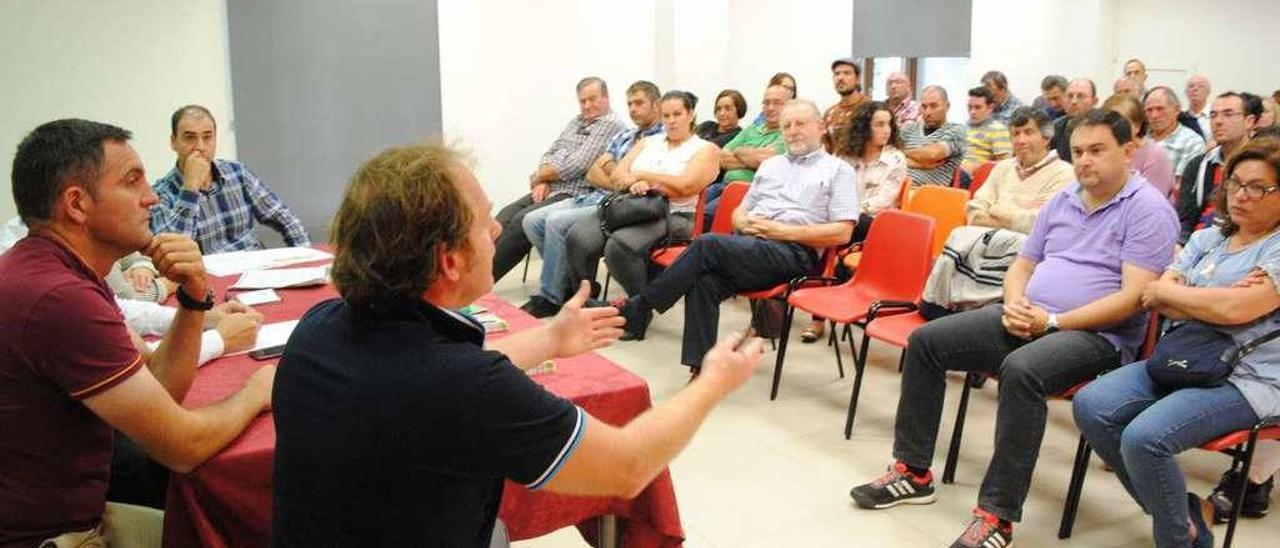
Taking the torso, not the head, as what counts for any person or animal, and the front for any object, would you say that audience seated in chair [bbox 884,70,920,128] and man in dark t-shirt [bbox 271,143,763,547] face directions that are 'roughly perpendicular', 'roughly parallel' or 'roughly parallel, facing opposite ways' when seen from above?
roughly parallel, facing opposite ways

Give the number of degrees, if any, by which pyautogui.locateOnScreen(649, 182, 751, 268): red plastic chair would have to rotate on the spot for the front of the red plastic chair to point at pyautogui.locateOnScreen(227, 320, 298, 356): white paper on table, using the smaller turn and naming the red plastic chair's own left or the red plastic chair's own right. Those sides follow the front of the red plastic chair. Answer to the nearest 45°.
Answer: approximately 45° to the red plastic chair's own left

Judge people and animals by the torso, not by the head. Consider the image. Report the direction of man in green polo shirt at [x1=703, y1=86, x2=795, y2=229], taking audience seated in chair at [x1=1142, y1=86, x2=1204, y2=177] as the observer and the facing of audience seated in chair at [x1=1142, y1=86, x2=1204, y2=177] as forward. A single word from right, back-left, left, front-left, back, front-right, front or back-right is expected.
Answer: front-right

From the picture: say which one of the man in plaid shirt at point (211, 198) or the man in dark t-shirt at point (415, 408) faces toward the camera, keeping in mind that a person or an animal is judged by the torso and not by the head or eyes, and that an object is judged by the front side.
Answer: the man in plaid shirt

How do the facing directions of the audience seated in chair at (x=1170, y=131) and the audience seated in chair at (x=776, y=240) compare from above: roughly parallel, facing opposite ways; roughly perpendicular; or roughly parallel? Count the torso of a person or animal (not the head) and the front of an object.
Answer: roughly parallel

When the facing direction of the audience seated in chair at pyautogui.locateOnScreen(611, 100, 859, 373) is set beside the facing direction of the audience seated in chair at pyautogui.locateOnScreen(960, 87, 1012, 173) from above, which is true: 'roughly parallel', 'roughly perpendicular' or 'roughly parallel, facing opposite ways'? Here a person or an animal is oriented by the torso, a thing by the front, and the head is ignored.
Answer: roughly parallel

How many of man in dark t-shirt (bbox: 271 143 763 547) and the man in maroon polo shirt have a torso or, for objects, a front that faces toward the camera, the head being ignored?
0

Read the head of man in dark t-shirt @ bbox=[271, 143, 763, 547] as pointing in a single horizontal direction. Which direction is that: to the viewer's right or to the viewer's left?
to the viewer's right

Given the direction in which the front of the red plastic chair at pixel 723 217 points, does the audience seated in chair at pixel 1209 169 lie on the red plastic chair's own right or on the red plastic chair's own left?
on the red plastic chair's own left

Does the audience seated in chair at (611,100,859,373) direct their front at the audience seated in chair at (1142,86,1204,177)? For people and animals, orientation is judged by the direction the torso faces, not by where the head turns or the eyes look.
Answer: no

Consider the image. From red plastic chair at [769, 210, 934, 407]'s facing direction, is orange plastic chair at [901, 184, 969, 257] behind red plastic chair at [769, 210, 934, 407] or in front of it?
behind

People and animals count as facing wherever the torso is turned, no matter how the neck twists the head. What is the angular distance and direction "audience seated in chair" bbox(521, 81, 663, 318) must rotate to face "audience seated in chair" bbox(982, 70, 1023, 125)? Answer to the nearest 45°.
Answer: approximately 180°

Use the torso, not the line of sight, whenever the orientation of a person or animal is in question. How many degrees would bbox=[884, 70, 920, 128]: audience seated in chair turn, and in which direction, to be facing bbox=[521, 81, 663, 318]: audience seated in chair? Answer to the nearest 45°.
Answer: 0° — they already face them

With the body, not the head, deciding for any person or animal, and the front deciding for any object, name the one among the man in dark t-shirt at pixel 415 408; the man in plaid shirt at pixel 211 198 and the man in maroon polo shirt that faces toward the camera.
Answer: the man in plaid shirt

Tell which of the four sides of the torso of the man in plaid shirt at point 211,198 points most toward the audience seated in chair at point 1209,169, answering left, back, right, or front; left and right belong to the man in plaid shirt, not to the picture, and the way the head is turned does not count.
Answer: left

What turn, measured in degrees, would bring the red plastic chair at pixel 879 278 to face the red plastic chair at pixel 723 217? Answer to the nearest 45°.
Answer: approximately 90° to its right

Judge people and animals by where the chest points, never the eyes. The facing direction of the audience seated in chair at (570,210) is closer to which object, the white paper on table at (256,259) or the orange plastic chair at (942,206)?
the white paper on table

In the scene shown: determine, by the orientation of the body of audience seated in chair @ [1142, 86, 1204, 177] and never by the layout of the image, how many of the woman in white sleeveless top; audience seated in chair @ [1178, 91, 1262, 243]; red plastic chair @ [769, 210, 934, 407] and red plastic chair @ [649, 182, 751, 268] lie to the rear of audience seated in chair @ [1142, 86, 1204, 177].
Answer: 0

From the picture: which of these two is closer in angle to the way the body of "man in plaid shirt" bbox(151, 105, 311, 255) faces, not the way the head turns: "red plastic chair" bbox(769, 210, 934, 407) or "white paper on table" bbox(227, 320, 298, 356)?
the white paper on table

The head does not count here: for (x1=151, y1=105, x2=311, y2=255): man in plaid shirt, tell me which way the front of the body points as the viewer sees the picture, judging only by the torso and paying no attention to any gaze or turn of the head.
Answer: toward the camera

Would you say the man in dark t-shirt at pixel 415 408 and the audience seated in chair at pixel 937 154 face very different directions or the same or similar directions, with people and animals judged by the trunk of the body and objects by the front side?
very different directions

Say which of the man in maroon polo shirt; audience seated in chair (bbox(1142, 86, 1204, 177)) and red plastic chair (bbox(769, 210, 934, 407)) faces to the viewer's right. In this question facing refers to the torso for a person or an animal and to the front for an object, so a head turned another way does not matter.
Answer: the man in maroon polo shirt

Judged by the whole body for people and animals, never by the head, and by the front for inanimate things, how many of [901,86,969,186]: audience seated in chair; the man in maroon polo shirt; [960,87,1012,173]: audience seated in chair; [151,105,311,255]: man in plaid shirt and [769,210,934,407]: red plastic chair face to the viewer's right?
1
